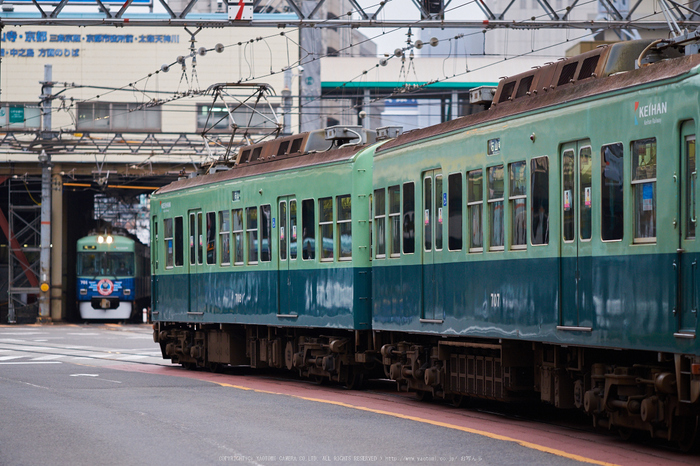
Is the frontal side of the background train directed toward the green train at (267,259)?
yes

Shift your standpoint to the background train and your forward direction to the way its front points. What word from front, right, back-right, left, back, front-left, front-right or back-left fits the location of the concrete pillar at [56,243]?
right

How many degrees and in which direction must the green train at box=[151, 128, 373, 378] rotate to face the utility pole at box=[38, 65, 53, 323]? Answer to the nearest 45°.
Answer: approximately 45° to its right

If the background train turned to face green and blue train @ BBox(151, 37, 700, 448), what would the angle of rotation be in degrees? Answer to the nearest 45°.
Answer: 0° — it already faces it

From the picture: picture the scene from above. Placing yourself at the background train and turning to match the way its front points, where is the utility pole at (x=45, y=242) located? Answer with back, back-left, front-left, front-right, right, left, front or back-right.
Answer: front-right

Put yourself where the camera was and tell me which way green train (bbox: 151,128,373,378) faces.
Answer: facing away from the viewer and to the left of the viewer

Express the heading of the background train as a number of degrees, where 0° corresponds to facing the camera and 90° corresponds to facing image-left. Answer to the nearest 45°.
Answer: approximately 0°

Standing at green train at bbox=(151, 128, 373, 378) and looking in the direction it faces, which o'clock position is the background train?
The background train is roughly at 1 o'clock from the green train.

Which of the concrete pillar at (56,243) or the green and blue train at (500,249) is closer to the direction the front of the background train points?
the green and blue train

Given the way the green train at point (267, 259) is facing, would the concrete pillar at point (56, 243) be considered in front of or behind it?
in front

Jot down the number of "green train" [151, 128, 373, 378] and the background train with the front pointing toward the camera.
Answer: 1
